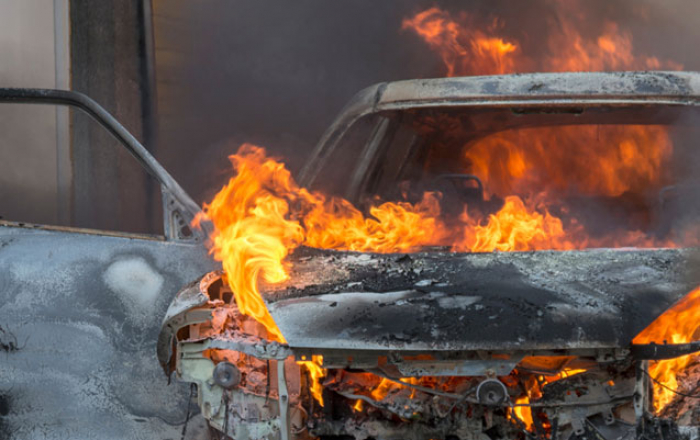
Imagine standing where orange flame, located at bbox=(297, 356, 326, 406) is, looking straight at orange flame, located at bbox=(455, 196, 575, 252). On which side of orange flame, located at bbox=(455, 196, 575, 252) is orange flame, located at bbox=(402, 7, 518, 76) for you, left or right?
left

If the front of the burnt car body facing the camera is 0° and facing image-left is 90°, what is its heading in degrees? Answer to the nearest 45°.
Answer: approximately 0°

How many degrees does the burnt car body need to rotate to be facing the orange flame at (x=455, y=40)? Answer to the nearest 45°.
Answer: approximately 180°
